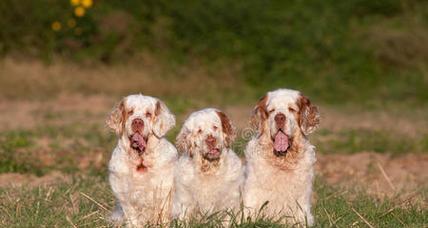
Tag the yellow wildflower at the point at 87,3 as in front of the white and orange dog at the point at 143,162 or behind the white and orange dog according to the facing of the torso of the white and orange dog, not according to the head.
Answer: behind

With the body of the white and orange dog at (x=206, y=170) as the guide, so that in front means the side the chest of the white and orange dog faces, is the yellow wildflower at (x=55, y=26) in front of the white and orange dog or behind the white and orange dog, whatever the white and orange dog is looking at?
behind

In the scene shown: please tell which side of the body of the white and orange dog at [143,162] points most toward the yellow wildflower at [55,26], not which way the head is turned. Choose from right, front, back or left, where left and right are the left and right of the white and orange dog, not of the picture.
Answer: back

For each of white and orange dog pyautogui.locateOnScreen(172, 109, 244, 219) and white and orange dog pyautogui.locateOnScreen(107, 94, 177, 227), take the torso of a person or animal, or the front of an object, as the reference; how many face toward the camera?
2

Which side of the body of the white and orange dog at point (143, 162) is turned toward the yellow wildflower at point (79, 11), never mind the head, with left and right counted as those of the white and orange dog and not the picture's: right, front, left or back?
back

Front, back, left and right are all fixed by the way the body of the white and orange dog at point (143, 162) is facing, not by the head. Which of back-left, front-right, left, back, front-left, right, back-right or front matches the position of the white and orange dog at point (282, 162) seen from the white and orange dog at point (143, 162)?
left

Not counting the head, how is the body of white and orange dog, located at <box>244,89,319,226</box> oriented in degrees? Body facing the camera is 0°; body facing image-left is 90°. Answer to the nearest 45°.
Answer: approximately 0°

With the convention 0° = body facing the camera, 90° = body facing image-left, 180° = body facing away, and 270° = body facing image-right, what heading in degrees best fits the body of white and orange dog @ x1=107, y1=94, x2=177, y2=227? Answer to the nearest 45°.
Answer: approximately 0°

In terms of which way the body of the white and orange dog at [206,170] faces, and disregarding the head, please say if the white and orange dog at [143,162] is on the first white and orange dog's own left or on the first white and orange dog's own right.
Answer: on the first white and orange dog's own right
